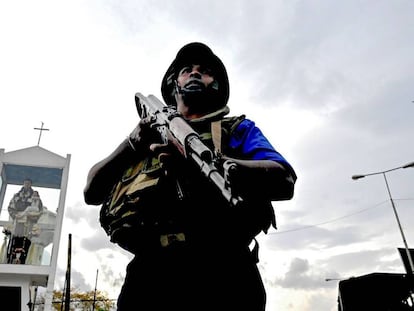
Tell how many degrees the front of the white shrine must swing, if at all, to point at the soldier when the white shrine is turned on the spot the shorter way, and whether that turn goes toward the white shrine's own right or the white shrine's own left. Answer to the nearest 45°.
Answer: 0° — it already faces them

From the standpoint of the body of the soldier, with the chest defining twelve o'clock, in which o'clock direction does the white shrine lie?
The white shrine is roughly at 5 o'clock from the soldier.

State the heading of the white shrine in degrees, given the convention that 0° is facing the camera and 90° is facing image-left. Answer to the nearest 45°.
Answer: approximately 0°

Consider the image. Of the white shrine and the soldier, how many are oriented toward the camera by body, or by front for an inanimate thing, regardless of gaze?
2
